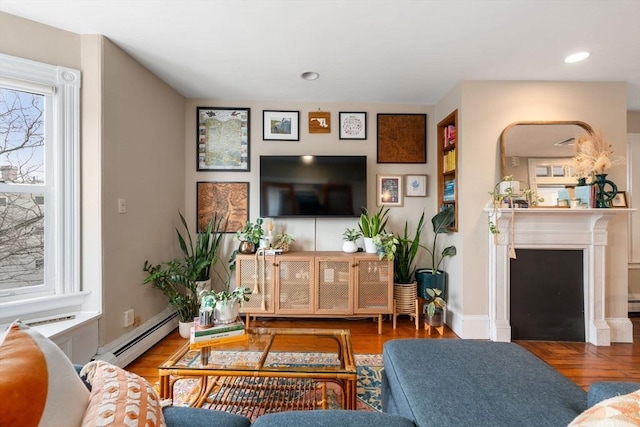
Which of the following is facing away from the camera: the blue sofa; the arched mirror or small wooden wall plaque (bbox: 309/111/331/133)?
the blue sofa

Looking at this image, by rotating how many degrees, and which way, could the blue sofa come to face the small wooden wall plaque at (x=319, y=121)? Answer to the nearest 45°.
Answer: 0° — it already faces it

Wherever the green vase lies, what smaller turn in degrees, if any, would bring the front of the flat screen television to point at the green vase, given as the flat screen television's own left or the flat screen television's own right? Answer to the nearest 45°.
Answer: approximately 90° to the flat screen television's own left

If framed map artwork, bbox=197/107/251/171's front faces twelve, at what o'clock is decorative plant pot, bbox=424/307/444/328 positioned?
The decorative plant pot is roughly at 10 o'clock from the framed map artwork.

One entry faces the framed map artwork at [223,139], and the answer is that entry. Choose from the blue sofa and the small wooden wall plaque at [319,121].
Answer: the blue sofa

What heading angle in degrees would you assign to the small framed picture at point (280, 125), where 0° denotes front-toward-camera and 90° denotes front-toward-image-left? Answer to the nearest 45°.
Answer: approximately 0°

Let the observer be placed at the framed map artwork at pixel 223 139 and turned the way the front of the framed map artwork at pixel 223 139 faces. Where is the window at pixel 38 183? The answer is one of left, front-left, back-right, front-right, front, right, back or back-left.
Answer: front-right

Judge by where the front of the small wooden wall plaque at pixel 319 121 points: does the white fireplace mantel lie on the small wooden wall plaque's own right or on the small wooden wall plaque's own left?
on the small wooden wall plaque's own left

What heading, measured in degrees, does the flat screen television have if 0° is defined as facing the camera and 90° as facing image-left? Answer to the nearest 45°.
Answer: approximately 0°
